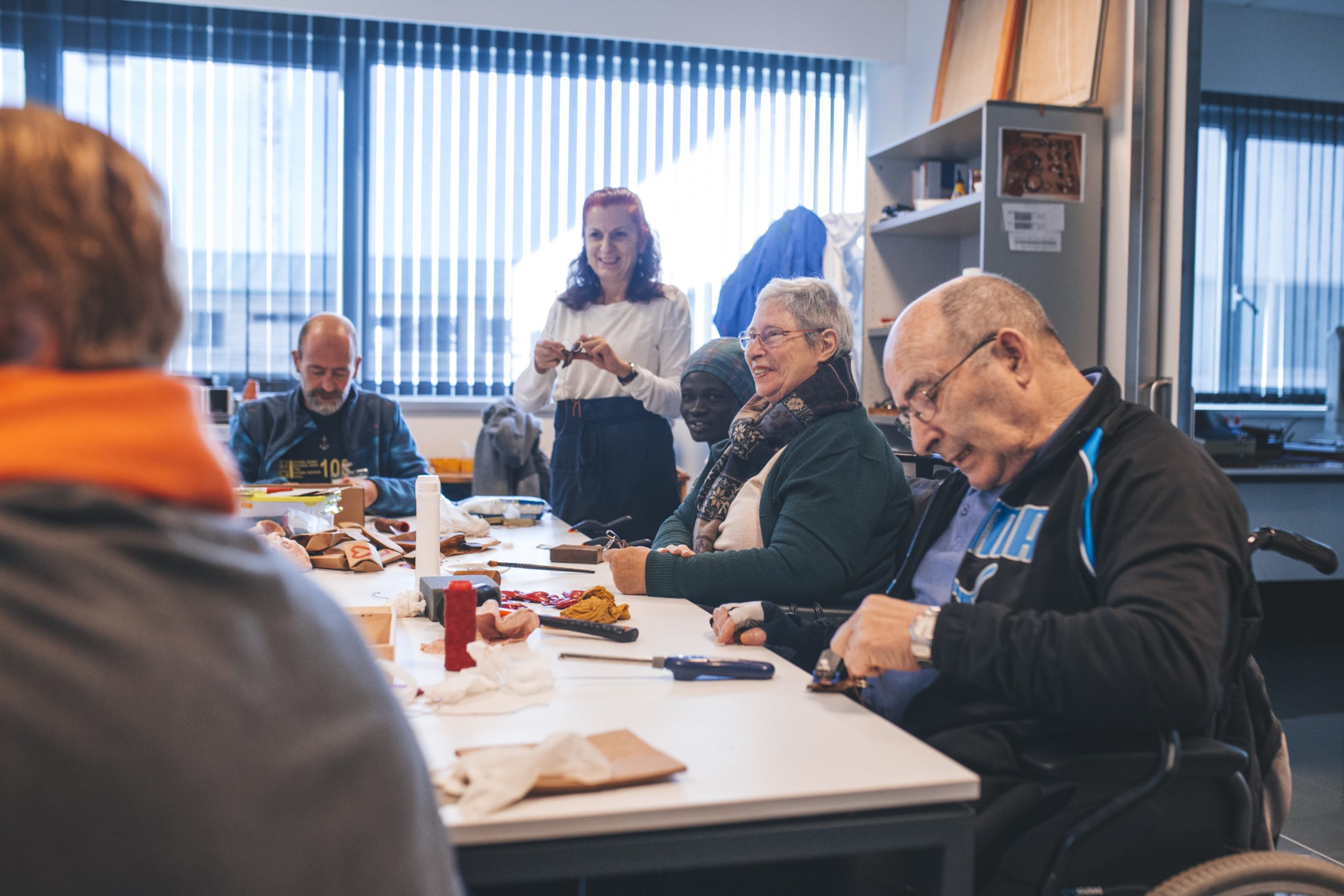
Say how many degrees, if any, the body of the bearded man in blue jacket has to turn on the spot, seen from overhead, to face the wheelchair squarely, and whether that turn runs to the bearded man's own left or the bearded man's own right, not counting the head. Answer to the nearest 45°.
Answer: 0° — they already face it

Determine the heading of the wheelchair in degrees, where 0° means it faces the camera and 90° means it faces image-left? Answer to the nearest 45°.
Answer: approximately 90°

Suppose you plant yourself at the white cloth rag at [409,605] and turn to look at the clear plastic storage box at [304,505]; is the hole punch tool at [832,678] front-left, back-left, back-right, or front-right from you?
back-right

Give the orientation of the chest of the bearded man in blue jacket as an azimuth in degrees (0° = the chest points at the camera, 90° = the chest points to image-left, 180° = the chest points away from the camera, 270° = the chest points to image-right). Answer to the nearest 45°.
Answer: approximately 0°

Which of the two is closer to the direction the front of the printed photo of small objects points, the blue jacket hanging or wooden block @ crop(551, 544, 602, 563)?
the wooden block

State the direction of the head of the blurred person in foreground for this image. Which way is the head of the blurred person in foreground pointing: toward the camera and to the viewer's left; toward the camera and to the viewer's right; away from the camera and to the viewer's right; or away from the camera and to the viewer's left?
away from the camera and to the viewer's right

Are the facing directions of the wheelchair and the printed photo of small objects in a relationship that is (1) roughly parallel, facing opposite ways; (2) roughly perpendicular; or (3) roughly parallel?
roughly perpendicular

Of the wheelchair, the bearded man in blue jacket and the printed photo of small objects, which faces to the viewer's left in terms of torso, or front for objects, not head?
the wheelchair
